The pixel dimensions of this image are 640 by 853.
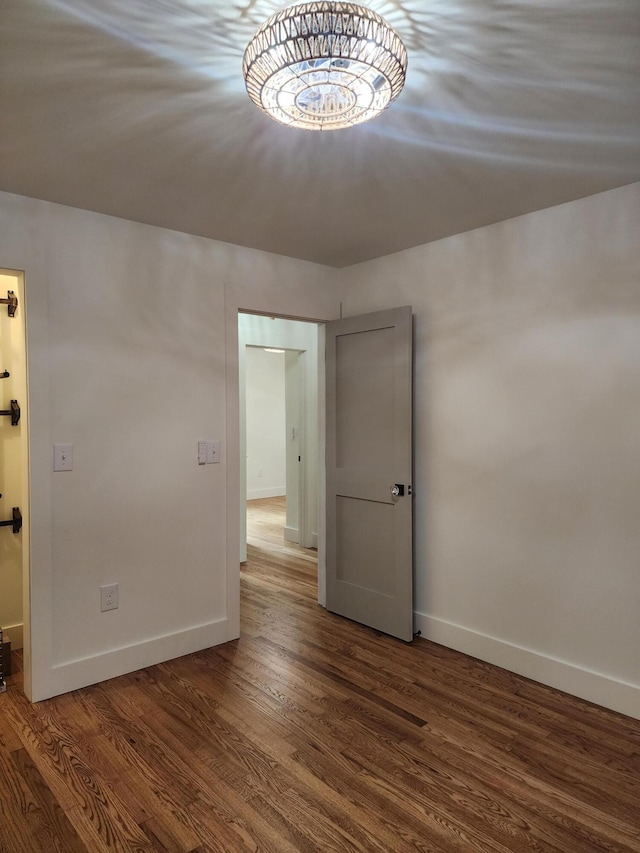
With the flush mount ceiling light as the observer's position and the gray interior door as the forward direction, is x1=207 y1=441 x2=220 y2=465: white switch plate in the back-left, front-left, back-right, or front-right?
front-left

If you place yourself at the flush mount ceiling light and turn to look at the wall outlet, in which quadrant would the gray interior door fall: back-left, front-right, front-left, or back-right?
front-right

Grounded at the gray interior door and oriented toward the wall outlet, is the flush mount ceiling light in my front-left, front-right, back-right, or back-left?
front-left

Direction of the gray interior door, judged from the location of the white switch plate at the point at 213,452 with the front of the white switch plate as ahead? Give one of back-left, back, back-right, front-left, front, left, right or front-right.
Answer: front-left

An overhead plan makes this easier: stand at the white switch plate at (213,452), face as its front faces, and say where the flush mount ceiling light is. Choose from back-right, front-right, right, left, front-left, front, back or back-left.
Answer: front-right

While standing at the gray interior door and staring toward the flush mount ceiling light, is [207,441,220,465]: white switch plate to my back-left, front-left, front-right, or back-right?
front-right

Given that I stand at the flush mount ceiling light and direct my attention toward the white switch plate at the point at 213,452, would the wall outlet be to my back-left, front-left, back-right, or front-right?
front-left

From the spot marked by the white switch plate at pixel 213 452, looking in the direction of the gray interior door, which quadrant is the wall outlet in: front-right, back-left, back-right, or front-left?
back-right
